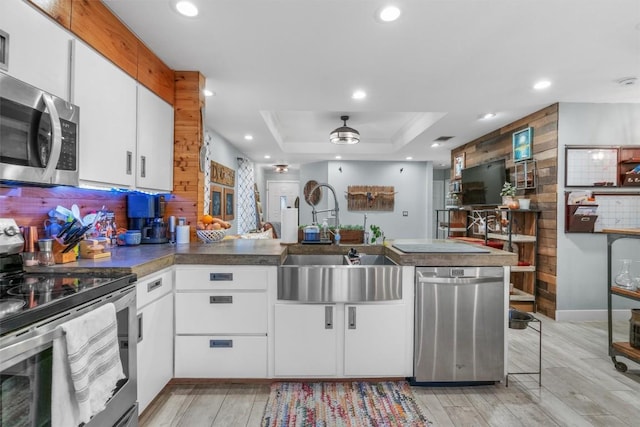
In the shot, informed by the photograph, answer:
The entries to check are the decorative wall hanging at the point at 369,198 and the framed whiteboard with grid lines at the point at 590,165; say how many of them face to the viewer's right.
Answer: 0

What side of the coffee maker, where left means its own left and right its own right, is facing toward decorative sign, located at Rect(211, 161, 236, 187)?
left

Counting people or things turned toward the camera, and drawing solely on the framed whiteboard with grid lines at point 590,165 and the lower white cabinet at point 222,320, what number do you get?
2

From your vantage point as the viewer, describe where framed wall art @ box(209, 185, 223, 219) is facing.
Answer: facing the viewer and to the right of the viewer

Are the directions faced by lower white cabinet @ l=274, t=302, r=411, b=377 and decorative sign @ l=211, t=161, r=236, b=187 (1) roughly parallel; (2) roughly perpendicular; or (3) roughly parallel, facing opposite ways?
roughly perpendicular

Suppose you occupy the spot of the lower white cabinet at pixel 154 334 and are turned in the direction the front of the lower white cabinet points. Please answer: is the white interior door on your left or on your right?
on your left

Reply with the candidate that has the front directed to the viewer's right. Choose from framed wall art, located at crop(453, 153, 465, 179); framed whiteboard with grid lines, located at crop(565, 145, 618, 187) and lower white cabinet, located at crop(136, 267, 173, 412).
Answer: the lower white cabinet

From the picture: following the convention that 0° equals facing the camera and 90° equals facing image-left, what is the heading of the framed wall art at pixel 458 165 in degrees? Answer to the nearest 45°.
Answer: approximately 45°

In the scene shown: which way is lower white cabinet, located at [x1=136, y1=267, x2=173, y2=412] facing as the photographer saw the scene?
facing to the right of the viewer

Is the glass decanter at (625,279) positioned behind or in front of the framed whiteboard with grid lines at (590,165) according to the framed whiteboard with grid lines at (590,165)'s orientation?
in front

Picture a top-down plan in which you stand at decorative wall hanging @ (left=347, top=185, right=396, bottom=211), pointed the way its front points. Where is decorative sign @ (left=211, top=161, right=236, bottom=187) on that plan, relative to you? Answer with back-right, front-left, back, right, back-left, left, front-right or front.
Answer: front-right

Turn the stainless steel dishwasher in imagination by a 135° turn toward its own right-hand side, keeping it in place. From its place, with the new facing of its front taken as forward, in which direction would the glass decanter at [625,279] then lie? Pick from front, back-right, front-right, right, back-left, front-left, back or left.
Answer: right

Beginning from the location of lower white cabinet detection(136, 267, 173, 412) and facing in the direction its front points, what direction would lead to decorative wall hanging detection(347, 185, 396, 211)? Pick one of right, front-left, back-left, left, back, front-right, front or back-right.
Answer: front-left

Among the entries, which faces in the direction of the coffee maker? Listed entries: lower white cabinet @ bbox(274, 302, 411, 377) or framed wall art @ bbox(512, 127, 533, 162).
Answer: the framed wall art
